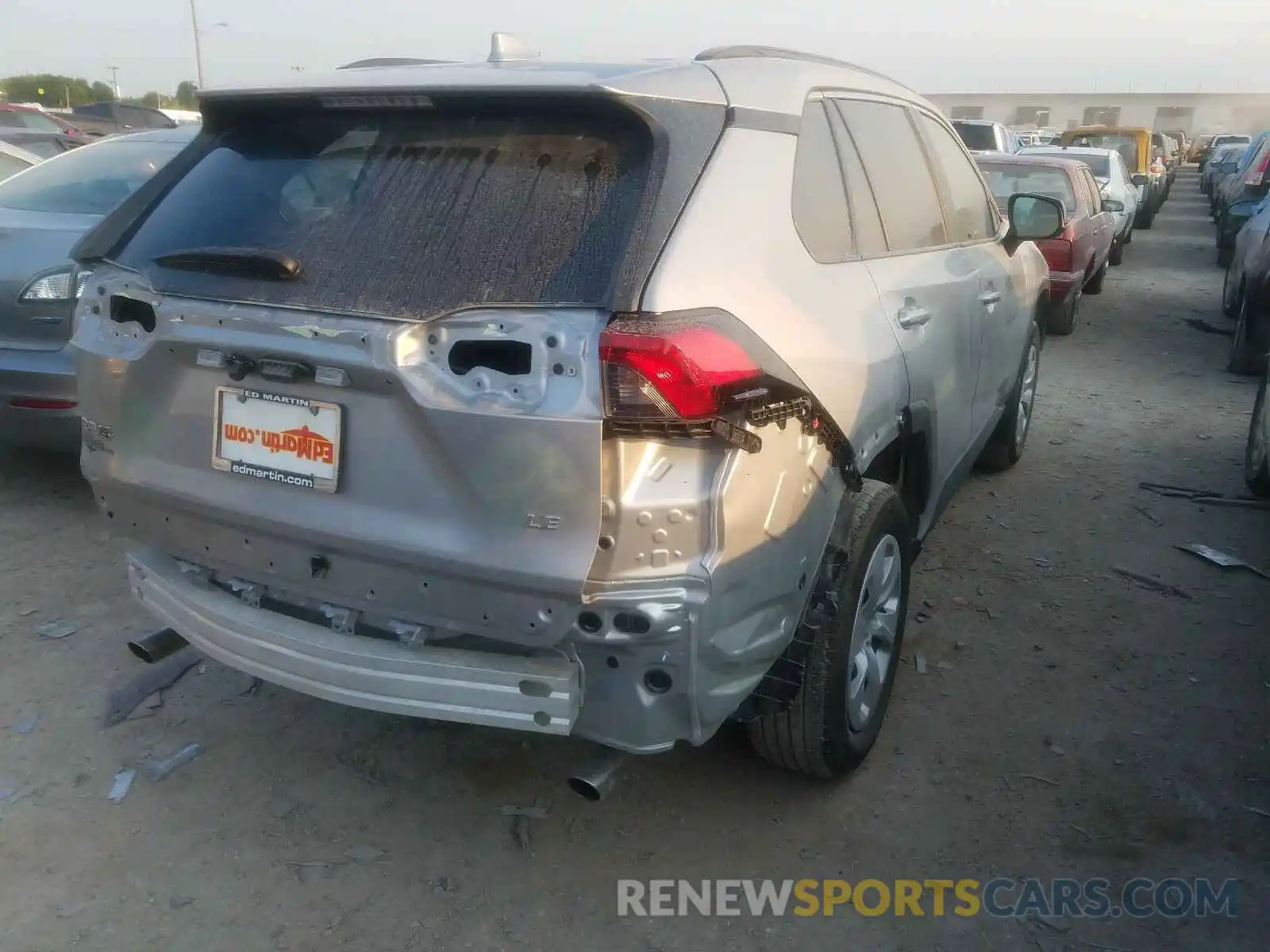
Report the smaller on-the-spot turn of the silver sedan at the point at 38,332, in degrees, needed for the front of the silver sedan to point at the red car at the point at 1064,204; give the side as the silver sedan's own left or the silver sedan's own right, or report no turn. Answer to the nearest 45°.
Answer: approximately 45° to the silver sedan's own right

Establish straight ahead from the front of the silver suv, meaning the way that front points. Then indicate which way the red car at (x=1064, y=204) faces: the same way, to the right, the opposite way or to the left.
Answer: the same way

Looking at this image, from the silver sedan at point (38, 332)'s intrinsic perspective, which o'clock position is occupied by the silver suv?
The silver suv is roughly at 4 o'clock from the silver sedan.

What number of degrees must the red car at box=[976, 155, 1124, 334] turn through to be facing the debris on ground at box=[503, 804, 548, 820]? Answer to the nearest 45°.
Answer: approximately 180°

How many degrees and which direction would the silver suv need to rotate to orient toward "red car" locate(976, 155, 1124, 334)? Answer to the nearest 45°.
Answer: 0° — it already faces it

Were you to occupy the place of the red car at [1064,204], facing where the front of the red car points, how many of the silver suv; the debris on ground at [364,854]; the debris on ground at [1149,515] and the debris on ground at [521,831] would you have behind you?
4

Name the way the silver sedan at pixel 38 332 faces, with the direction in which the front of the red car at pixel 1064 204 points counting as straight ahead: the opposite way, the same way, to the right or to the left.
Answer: the same way

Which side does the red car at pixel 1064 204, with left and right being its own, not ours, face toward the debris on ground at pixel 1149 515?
back

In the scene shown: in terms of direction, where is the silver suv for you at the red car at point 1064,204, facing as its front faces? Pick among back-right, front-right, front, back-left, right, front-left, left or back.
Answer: back

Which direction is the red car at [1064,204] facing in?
away from the camera

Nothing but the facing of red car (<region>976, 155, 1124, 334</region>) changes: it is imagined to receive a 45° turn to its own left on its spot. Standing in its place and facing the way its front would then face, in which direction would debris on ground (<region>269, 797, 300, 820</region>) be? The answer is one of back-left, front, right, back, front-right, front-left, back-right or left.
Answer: back-left

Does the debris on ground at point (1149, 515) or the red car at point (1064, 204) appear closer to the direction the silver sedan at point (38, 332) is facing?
the red car

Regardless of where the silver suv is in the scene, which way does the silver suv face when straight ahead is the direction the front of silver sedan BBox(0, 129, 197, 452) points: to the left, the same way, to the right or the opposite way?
the same way

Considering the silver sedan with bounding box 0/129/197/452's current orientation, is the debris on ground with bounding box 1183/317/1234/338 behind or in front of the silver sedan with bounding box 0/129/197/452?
in front

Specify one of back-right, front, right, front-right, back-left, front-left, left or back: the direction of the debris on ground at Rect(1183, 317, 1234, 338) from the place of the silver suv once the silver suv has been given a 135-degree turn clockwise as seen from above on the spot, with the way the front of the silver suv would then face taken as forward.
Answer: back-left

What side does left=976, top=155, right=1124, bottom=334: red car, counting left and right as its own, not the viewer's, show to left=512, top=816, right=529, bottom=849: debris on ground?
back
